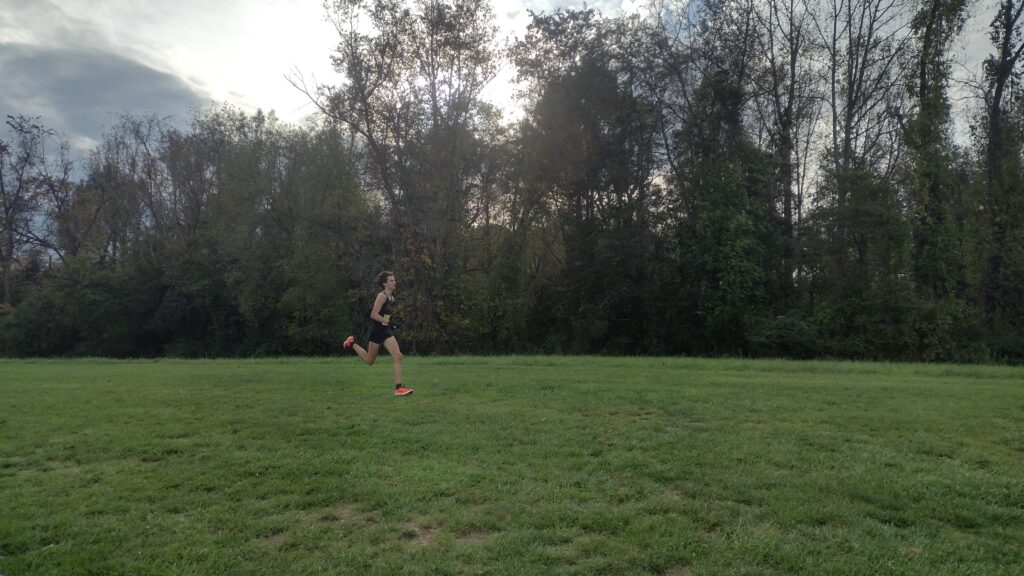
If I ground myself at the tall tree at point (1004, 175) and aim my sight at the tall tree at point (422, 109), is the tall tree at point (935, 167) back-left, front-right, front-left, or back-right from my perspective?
front-left

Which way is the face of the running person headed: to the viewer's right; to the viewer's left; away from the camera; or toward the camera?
to the viewer's right

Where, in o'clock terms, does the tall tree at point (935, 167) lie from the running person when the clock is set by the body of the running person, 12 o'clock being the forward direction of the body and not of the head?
The tall tree is roughly at 11 o'clock from the running person.

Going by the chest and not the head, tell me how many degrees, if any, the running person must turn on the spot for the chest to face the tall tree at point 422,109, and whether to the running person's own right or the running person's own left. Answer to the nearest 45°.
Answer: approximately 90° to the running person's own left

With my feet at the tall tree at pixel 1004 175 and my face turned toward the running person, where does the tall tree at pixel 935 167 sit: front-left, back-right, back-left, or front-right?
front-right

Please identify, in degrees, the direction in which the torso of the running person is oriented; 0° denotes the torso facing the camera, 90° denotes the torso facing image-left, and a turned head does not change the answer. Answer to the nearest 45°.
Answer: approximately 270°

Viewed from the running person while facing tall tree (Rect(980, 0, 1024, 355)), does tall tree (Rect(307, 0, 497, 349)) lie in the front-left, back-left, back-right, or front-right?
front-left
